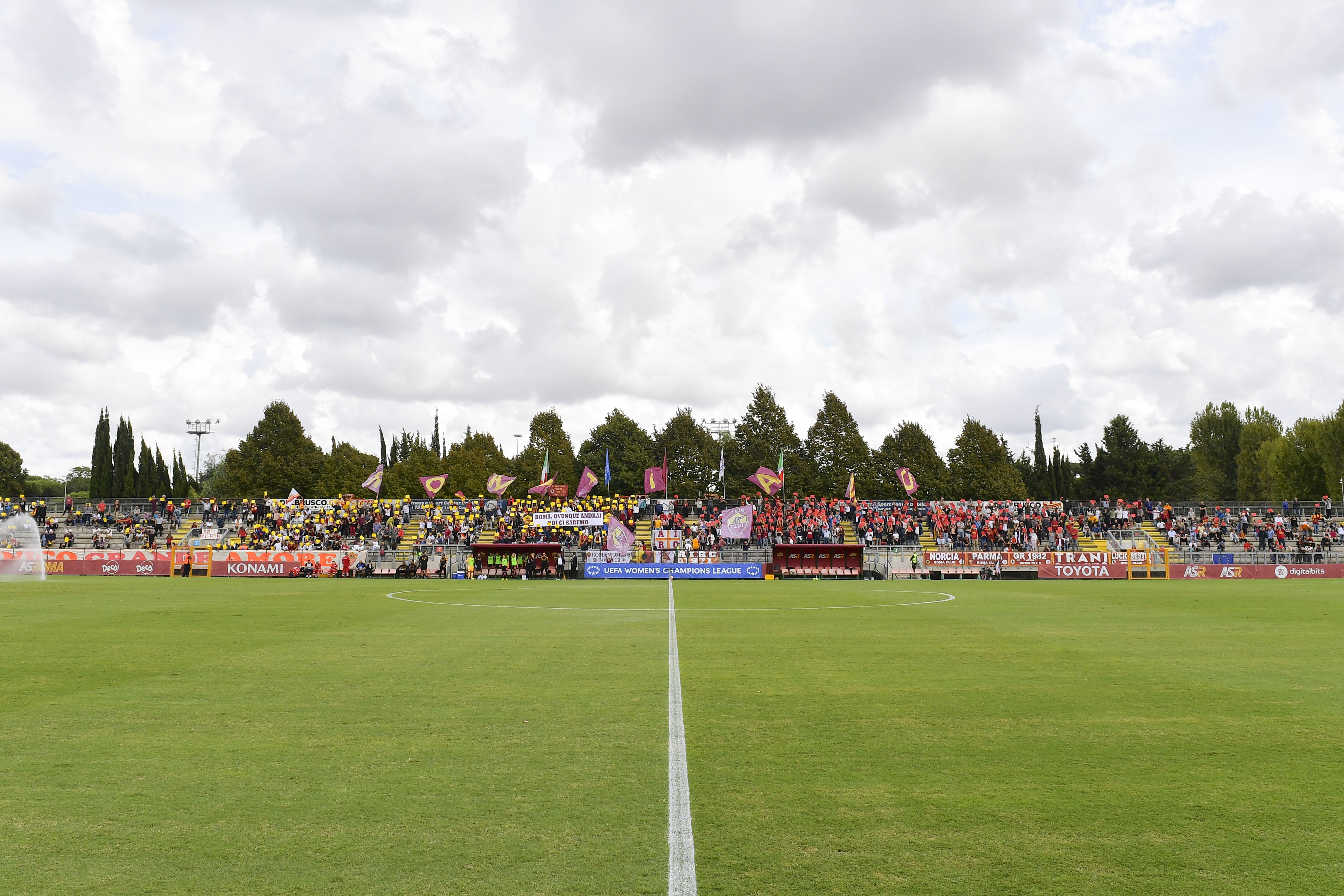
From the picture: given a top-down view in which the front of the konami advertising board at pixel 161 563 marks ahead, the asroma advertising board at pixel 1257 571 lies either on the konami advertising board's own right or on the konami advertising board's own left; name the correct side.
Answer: on the konami advertising board's own left

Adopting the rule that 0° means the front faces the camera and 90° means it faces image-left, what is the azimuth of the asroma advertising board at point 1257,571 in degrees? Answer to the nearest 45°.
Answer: approximately 0°

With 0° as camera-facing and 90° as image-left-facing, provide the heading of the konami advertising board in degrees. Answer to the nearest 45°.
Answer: approximately 0°
